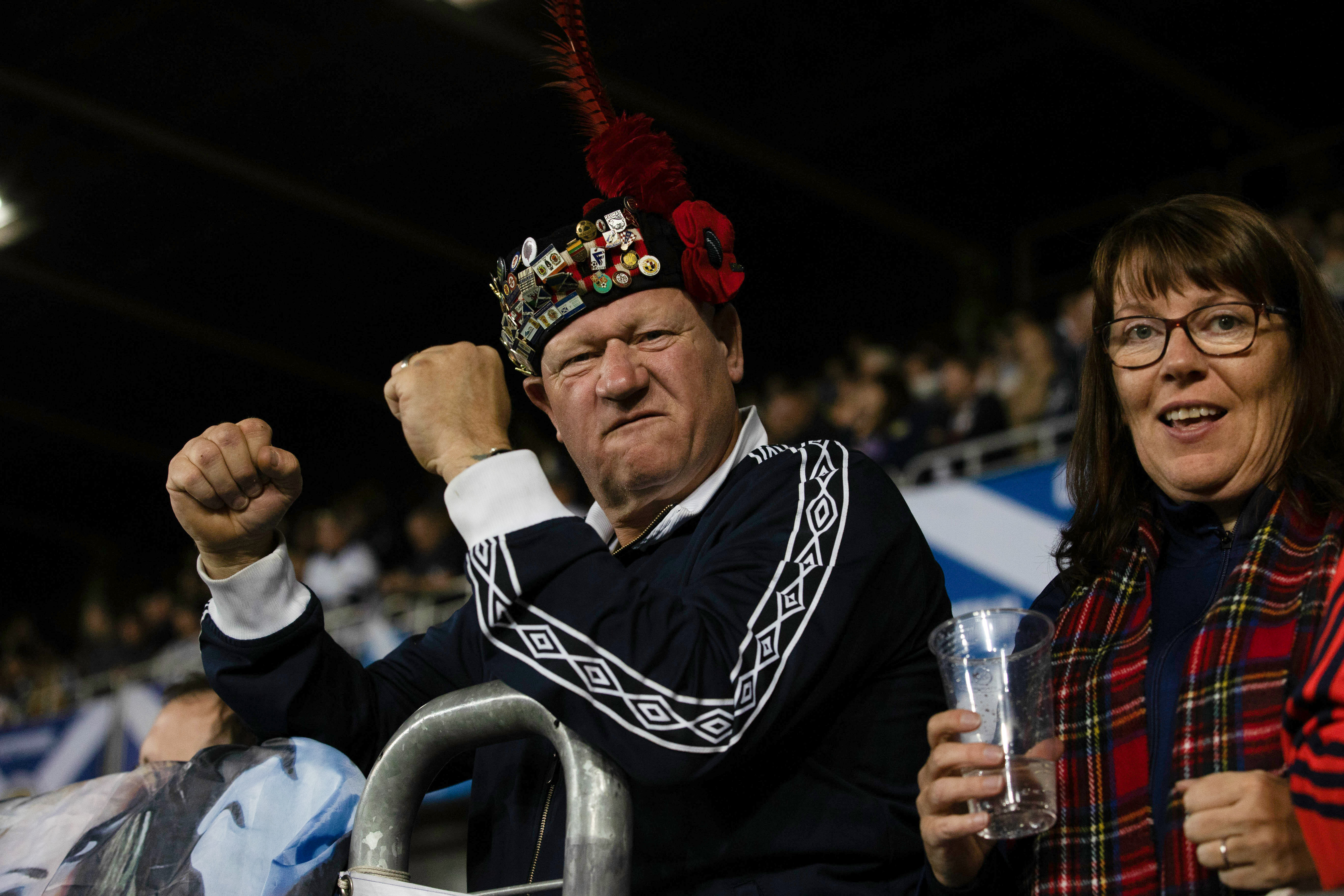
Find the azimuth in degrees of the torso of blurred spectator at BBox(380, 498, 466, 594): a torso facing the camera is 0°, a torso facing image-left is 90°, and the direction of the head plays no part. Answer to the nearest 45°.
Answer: approximately 45°

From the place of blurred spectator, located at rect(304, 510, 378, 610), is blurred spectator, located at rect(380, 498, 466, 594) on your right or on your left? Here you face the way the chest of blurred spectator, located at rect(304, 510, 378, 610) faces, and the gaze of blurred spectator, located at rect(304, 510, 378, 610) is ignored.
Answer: on your left

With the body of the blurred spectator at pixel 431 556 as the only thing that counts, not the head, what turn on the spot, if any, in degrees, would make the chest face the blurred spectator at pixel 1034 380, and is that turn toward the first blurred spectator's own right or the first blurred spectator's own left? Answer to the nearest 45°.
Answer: approximately 90° to the first blurred spectator's own left

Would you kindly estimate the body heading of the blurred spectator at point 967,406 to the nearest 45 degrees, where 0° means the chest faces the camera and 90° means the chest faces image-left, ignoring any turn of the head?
approximately 45°

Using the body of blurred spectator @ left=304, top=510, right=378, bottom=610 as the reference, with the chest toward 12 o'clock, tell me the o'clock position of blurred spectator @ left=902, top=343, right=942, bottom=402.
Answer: blurred spectator @ left=902, top=343, right=942, bottom=402 is roughly at 9 o'clock from blurred spectator @ left=304, top=510, right=378, bottom=610.

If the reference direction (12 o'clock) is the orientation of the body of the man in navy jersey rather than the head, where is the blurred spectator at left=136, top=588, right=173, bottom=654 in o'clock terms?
The blurred spectator is roughly at 4 o'clock from the man in navy jersey.

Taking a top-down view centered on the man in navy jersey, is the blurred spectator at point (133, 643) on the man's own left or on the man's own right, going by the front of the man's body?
on the man's own right

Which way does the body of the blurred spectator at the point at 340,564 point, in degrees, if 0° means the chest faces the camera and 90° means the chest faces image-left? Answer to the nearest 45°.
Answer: approximately 45°
